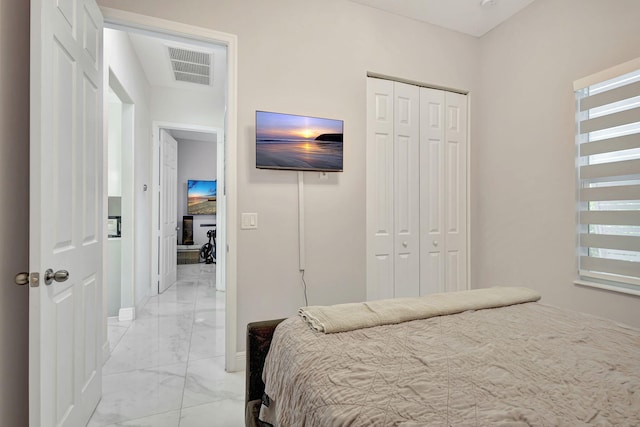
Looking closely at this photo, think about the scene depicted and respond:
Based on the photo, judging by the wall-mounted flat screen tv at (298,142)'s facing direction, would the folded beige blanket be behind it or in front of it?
in front

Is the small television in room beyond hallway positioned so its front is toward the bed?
yes

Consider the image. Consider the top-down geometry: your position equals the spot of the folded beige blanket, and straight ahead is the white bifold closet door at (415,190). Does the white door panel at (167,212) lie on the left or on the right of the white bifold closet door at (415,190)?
left

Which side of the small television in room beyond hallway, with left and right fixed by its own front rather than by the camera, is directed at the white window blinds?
front

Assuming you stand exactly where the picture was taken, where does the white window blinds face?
facing the viewer and to the left of the viewer

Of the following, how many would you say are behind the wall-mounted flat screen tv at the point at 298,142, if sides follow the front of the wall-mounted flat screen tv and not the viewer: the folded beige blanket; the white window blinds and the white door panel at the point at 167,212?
1

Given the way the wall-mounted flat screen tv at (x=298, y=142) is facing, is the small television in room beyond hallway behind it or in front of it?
behind

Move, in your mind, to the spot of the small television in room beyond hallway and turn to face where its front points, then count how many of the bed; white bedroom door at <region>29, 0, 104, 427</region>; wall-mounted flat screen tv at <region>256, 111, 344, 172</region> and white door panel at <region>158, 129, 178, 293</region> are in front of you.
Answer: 4

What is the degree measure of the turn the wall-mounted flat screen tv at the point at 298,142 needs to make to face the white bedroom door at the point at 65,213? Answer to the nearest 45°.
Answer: approximately 90° to its right

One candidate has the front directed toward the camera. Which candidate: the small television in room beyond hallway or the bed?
the small television in room beyond hallway

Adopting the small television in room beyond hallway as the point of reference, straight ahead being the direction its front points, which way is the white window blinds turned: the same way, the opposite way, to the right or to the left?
to the right

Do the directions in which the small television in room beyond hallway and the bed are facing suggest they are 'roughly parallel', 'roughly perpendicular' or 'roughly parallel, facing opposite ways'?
roughly parallel, facing opposite ways

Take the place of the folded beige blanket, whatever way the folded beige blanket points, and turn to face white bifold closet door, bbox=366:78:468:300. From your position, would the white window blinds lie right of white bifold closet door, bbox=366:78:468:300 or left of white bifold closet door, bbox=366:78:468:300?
right

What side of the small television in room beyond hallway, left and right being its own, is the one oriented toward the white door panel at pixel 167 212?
front

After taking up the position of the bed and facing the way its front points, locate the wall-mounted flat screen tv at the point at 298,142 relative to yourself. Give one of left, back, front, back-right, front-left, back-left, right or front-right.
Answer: front

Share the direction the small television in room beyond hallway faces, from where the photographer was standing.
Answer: facing the viewer
